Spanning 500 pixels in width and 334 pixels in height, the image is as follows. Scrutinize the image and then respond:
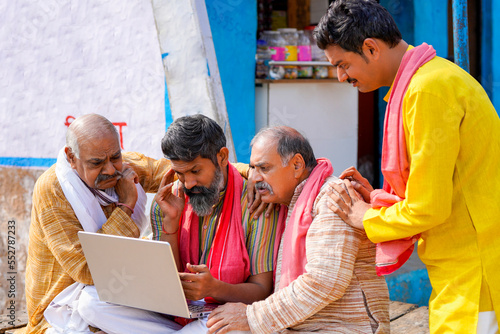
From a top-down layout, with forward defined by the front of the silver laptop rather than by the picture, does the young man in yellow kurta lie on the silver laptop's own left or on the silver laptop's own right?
on the silver laptop's own right

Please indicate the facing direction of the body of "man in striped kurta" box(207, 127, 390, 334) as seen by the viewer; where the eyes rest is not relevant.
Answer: to the viewer's left

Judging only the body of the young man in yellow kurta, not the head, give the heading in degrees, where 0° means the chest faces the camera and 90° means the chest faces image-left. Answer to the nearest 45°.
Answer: approximately 90°

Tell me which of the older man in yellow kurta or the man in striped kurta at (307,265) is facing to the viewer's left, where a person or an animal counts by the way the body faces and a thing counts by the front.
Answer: the man in striped kurta

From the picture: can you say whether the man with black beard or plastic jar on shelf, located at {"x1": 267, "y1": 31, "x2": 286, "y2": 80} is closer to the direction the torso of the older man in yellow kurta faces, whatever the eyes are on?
the man with black beard

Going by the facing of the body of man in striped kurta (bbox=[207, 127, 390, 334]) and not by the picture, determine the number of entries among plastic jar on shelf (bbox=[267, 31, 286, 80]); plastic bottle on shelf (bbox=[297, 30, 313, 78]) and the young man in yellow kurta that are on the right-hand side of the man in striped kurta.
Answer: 2

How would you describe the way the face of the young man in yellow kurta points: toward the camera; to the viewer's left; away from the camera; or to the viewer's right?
to the viewer's left

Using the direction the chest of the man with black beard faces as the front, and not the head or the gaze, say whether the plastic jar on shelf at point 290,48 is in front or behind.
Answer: behind

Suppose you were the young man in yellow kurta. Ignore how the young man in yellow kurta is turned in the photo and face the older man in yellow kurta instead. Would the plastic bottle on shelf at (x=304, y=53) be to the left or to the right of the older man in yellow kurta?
right

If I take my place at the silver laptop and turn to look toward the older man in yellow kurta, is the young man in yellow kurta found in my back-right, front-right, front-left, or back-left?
back-right

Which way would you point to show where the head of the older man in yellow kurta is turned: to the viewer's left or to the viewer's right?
to the viewer's right
